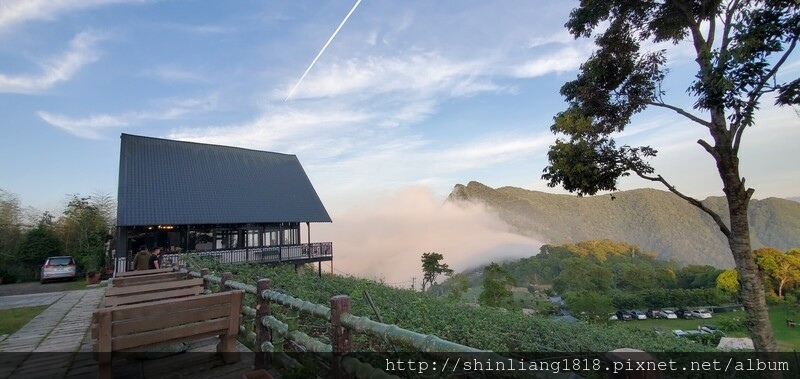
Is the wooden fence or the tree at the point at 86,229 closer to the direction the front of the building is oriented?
the wooden fence

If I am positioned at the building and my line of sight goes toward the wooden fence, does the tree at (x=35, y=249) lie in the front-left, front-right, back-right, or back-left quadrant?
back-right

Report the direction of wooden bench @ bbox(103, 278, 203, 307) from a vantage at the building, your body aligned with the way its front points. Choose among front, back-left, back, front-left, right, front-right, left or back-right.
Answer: front-right

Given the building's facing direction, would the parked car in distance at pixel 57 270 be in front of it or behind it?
behind

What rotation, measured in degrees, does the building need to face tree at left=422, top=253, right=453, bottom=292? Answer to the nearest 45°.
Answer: approximately 90° to its left

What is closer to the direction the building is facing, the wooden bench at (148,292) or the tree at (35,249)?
the wooden bench

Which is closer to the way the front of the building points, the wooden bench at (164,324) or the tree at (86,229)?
the wooden bench

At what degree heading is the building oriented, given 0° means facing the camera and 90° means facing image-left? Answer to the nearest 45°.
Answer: approximately 315°
